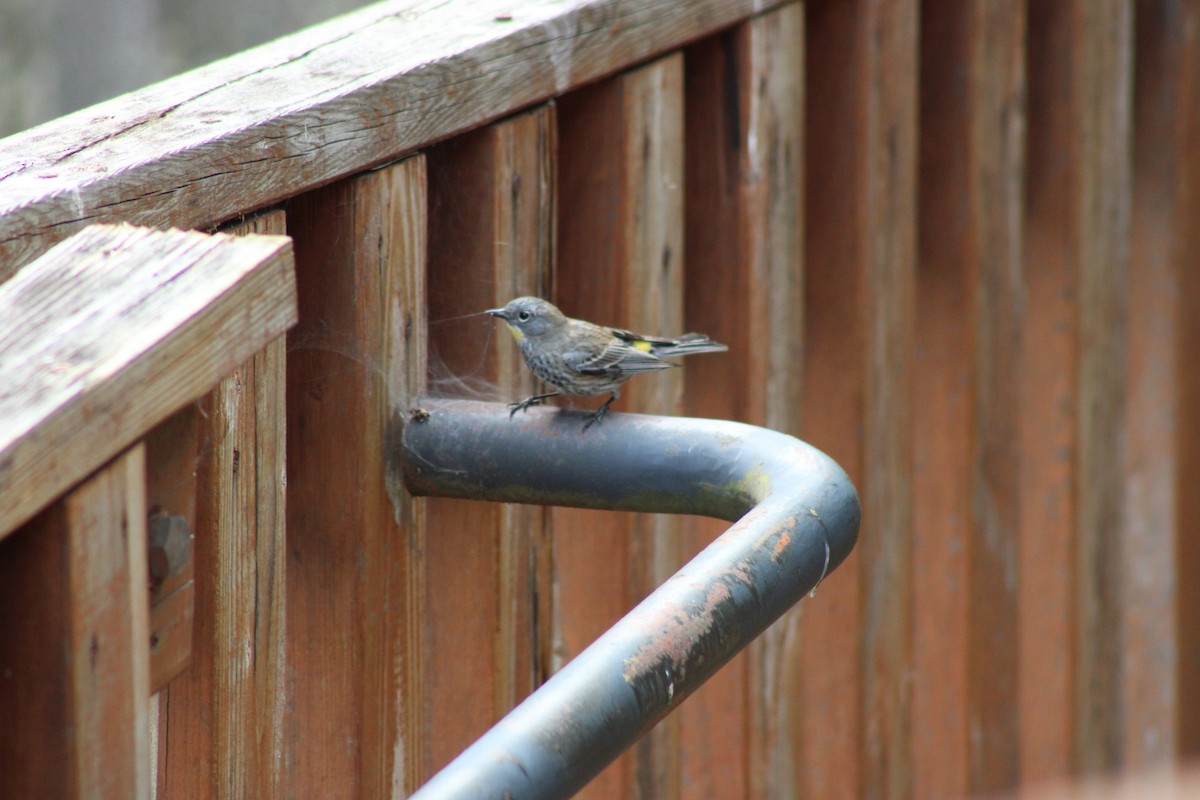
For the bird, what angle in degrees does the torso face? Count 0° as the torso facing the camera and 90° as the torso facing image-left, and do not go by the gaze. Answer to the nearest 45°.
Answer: approximately 90°
